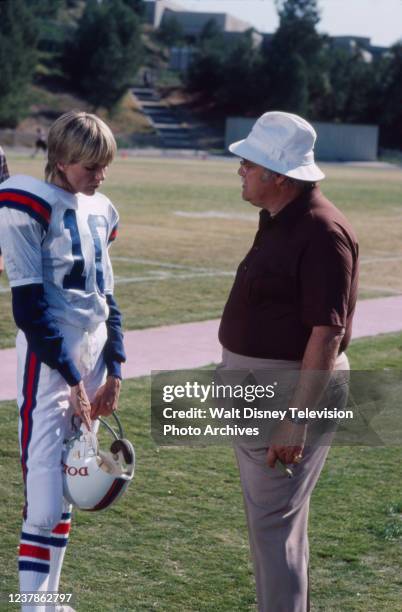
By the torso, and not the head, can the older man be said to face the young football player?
yes

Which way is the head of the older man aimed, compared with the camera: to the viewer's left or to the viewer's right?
to the viewer's left

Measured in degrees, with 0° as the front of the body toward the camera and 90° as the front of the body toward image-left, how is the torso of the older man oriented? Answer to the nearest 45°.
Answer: approximately 90°

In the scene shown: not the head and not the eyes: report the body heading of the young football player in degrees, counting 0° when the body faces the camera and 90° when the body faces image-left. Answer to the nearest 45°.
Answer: approximately 315°

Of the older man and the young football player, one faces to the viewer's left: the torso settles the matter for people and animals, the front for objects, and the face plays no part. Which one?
the older man

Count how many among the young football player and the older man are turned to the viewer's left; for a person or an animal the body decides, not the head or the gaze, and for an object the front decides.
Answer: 1

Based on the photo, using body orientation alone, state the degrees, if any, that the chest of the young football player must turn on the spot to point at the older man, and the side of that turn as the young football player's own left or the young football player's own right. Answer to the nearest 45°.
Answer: approximately 45° to the young football player's own left
